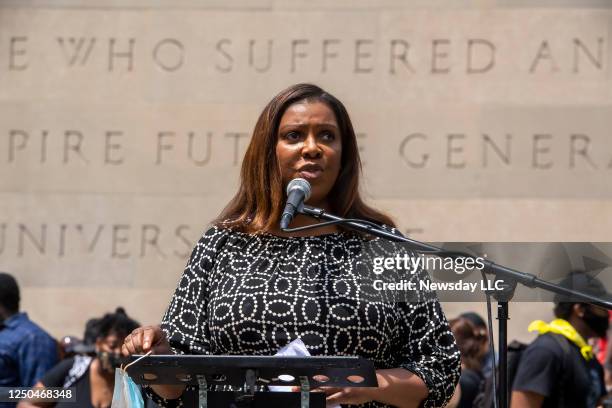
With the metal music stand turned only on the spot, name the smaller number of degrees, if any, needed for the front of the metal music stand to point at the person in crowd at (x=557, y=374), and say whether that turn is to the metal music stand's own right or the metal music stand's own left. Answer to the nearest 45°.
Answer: approximately 45° to the metal music stand's own right

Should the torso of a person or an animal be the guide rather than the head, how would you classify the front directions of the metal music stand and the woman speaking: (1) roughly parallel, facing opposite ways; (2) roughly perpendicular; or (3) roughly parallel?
roughly parallel, facing opposite ways

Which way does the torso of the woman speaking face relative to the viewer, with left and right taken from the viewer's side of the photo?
facing the viewer

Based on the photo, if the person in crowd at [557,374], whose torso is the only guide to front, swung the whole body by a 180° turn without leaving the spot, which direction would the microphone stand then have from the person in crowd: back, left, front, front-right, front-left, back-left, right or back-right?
left

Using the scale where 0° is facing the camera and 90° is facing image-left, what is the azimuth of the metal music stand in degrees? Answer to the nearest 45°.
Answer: approximately 180°

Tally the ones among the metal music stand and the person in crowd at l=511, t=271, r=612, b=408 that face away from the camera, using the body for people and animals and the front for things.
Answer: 1

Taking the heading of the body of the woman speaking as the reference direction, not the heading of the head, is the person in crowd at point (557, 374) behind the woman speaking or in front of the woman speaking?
behind
